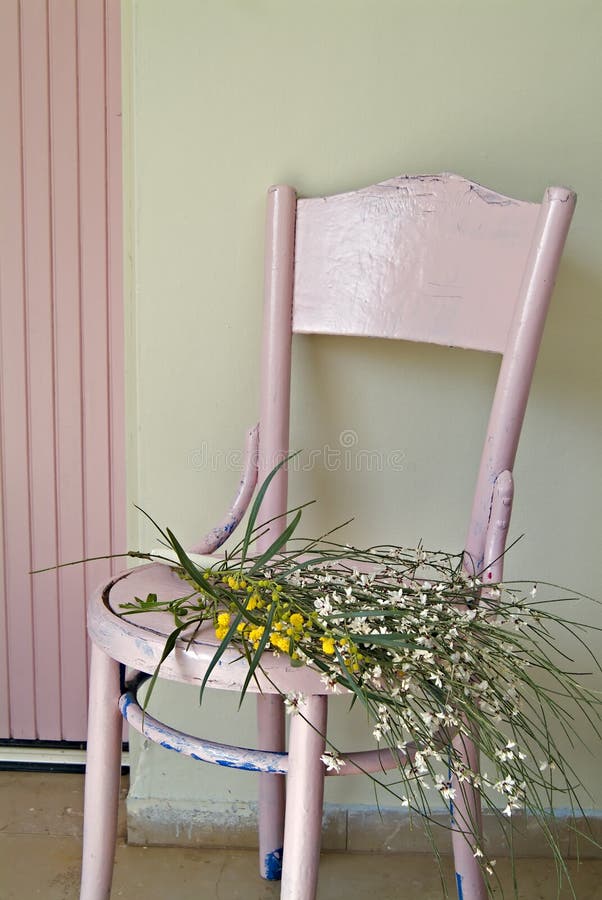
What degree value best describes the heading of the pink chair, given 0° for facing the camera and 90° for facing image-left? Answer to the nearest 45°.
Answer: approximately 45°
